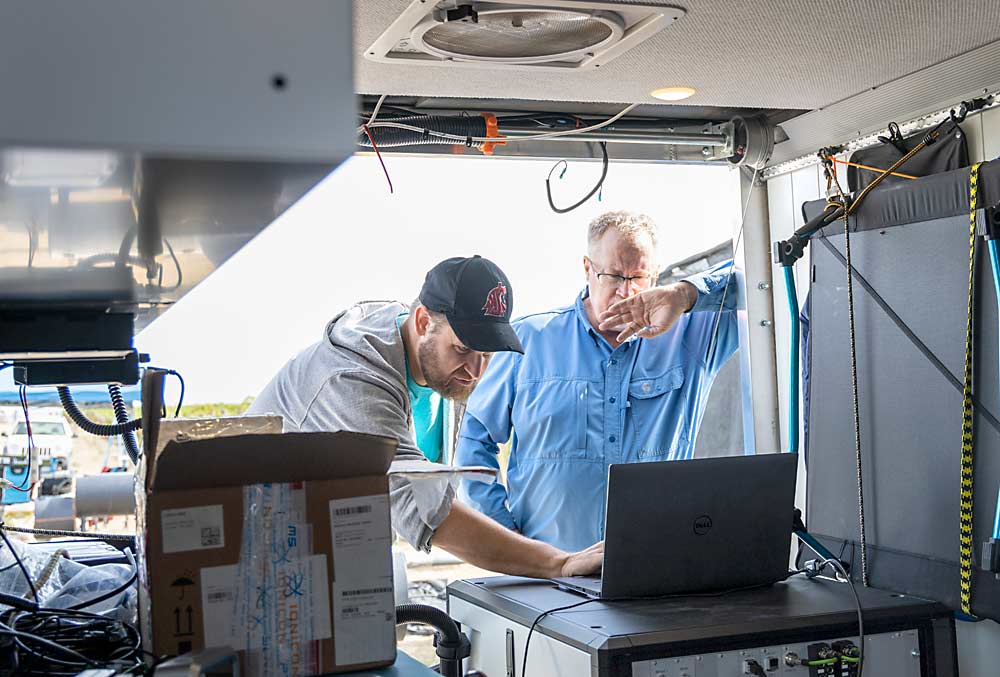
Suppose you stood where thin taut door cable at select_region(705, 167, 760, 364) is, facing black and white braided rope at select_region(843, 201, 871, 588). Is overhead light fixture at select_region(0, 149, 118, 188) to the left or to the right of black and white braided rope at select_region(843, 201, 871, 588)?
right

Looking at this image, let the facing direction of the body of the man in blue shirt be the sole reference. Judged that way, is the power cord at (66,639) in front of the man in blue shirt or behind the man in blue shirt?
in front

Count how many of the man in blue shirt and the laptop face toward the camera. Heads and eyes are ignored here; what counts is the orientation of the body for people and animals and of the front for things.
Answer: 1

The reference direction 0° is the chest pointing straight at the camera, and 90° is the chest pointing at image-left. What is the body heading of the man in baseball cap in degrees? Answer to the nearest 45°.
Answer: approximately 315°

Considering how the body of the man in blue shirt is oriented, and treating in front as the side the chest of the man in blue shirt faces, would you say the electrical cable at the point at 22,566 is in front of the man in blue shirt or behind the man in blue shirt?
in front

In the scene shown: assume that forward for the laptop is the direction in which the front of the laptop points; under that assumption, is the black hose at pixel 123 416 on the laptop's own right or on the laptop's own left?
on the laptop's own left

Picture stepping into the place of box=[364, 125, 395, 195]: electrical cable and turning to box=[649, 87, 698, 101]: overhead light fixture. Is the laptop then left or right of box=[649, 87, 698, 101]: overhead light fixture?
right

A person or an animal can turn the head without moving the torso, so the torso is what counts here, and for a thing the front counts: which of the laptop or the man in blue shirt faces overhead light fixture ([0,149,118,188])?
the man in blue shirt

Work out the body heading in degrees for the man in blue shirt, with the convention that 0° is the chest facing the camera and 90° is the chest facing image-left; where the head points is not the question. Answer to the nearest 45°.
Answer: approximately 0°

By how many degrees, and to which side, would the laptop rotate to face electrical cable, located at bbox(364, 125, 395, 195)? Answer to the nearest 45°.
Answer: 0° — it already faces it
